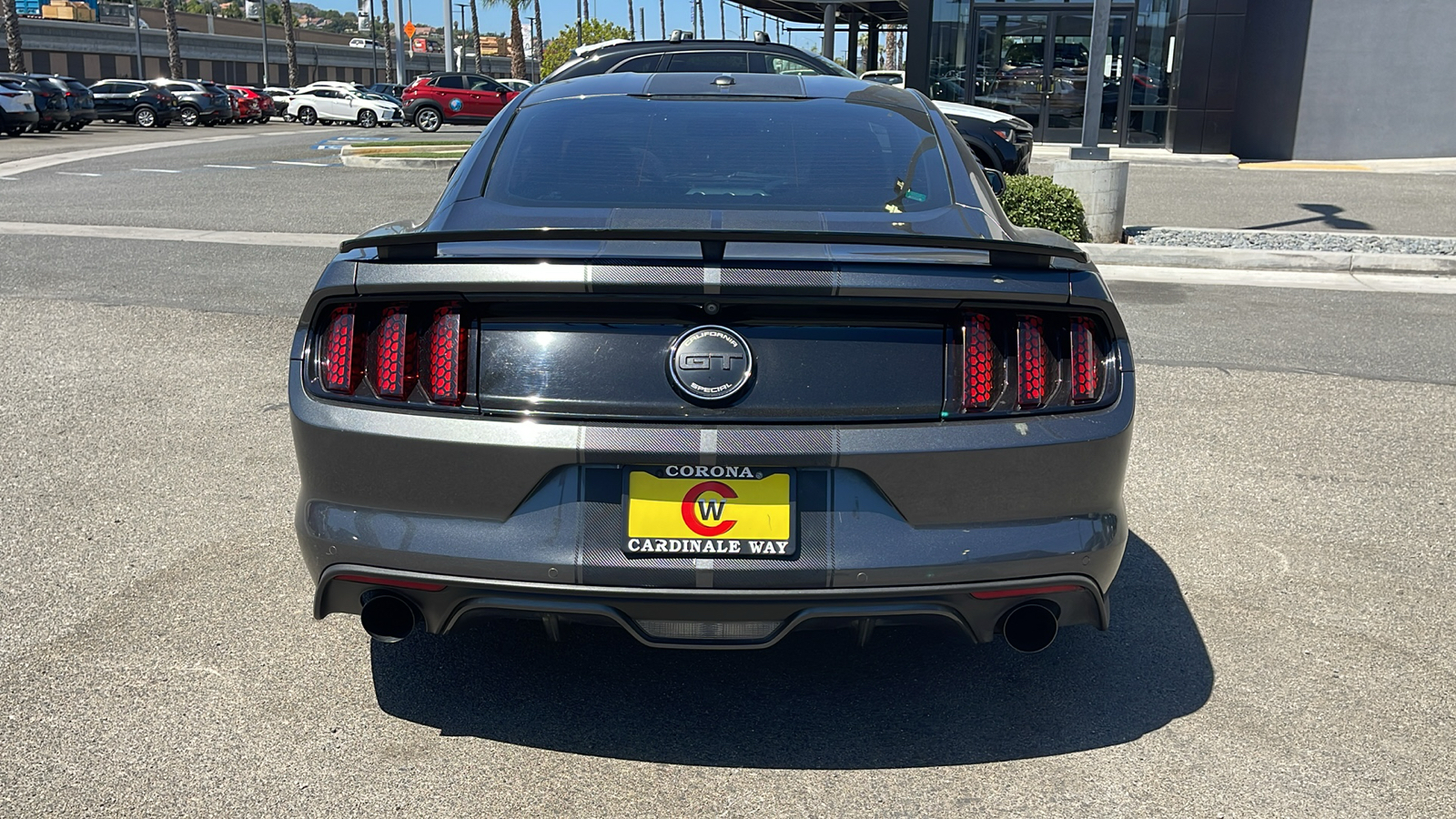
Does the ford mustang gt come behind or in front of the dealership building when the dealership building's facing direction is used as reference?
in front

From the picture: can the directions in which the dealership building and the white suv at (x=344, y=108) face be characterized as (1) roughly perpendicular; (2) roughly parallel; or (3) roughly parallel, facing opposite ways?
roughly perpendicular

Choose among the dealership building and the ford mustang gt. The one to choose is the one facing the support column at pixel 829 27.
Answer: the ford mustang gt

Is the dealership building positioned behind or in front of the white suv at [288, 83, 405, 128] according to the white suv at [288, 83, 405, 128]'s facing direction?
in front

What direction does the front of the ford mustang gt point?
away from the camera

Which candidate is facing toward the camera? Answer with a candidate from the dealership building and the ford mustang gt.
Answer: the dealership building

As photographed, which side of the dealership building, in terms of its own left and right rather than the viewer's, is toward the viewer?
front

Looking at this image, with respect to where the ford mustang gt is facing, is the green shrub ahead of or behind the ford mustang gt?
ahead

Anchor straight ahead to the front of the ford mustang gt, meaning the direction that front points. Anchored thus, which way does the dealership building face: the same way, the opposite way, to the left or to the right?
the opposite way

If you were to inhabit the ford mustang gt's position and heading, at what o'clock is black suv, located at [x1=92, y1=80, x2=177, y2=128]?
The black suv is roughly at 11 o'clock from the ford mustang gt.

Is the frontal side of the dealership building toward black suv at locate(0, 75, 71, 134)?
no

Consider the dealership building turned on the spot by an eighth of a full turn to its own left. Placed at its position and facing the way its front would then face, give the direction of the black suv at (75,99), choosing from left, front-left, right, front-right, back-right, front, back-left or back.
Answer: back-right

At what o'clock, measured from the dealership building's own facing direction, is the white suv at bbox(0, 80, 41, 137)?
The white suv is roughly at 3 o'clock from the dealership building.
